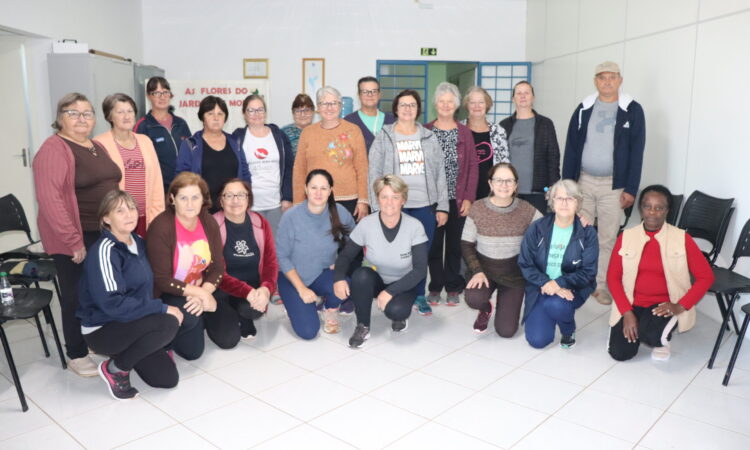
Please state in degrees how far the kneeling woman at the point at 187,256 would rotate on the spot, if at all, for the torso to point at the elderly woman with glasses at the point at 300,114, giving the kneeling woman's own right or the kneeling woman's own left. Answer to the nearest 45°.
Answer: approximately 90° to the kneeling woman's own left

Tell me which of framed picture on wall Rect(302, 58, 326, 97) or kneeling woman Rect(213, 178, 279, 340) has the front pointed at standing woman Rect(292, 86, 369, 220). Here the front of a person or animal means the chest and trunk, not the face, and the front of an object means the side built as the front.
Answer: the framed picture on wall

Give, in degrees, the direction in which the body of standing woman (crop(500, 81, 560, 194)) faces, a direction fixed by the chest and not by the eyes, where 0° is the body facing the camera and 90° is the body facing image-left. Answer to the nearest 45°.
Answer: approximately 0°

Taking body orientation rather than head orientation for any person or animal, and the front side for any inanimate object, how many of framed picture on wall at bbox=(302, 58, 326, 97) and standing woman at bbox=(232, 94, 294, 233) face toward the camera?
2

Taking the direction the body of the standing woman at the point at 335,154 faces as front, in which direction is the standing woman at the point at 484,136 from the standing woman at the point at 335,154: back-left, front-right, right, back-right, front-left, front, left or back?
left

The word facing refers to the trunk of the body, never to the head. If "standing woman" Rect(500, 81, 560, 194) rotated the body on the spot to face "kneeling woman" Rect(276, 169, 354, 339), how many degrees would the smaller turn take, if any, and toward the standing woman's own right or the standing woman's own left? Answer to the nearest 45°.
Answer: approximately 45° to the standing woman's own right

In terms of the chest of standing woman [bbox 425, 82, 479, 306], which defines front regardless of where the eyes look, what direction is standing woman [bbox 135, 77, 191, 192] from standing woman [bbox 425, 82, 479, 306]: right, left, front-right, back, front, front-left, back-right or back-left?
right

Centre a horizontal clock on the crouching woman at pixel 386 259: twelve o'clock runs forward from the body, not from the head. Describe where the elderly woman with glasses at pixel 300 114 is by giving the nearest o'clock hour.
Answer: The elderly woman with glasses is roughly at 5 o'clock from the crouching woman.
